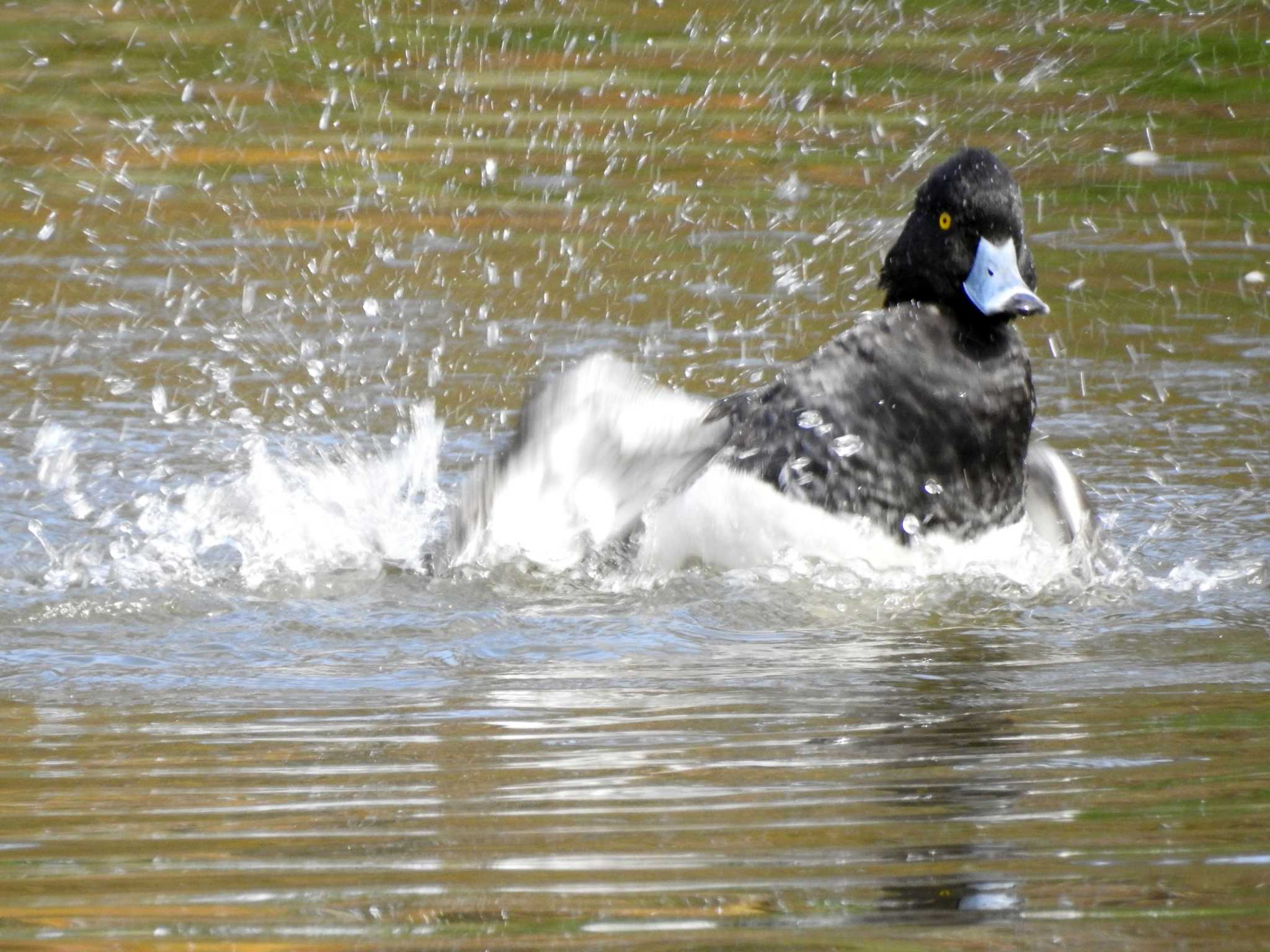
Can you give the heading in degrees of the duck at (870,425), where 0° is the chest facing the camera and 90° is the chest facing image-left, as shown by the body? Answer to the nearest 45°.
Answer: approximately 315°

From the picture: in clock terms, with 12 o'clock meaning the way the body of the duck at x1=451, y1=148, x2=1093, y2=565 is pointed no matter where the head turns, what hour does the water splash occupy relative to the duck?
The water splash is roughly at 5 o'clock from the duck.
